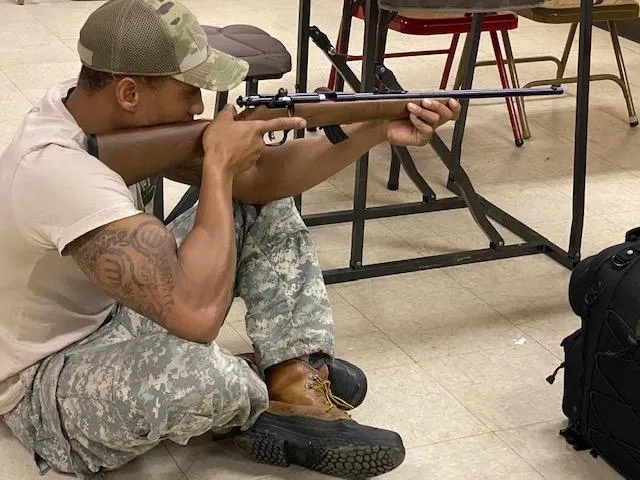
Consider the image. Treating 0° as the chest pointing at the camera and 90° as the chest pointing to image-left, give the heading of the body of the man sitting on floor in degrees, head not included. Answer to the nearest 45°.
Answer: approximately 270°

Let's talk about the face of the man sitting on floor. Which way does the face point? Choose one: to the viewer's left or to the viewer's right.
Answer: to the viewer's right

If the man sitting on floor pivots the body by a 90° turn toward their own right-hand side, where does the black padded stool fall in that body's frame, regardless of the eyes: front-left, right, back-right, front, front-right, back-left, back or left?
back
